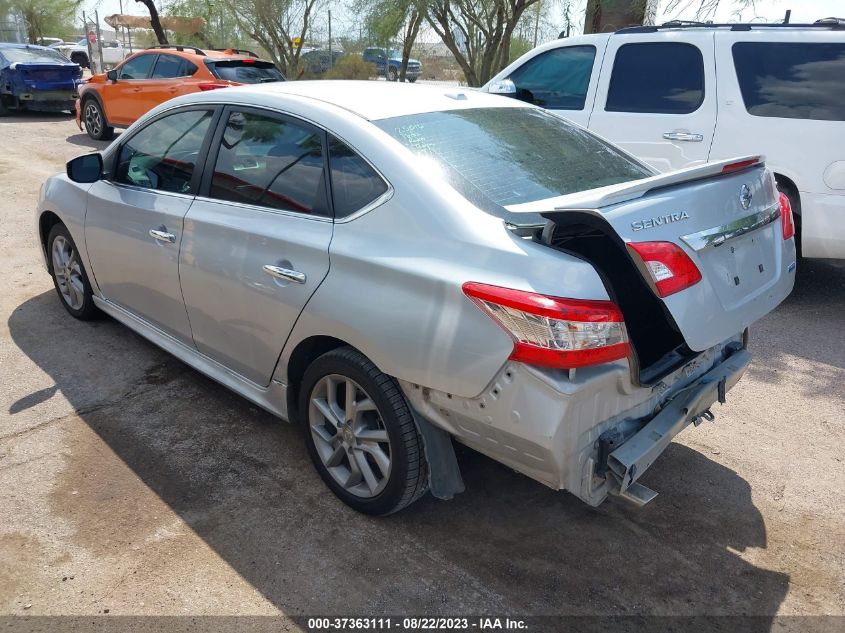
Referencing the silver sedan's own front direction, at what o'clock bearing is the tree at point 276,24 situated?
The tree is roughly at 1 o'clock from the silver sedan.

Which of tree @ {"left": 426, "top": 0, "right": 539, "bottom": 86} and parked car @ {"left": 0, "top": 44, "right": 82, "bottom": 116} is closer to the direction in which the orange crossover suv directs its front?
the parked car

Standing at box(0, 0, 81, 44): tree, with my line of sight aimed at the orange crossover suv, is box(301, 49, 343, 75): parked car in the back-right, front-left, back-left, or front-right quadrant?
front-left

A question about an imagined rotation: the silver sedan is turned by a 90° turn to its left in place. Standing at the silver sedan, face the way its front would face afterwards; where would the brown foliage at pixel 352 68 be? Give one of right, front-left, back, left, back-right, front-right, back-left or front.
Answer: back-right

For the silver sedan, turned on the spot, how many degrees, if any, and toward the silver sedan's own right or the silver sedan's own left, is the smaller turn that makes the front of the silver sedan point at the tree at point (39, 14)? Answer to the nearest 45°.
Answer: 0° — it already faces it

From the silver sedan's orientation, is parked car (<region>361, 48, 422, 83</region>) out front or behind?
out front

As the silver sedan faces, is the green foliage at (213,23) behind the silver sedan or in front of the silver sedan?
in front

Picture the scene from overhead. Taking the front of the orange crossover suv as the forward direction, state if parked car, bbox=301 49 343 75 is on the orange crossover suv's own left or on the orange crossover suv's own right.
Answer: on the orange crossover suv's own right

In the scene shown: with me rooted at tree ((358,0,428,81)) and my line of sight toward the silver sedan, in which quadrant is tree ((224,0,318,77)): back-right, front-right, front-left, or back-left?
back-right

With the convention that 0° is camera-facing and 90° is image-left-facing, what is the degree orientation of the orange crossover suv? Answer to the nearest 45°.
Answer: approximately 135°

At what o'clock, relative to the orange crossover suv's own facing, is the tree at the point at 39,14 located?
The tree is roughly at 1 o'clock from the orange crossover suv.

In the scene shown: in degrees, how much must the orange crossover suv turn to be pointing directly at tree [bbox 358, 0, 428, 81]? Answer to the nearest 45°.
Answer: approximately 90° to its right

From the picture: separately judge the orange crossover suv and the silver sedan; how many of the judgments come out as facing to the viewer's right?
0

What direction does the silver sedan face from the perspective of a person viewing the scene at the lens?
facing away from the viewer and to the left of the viewer
